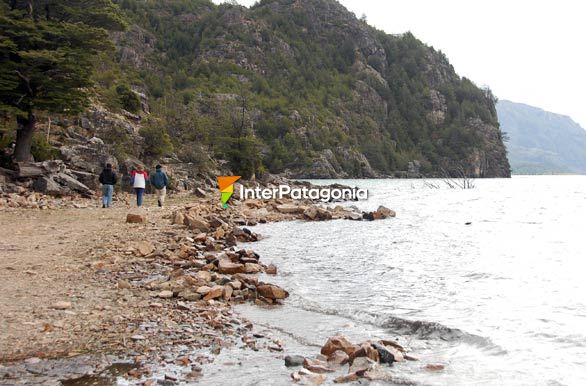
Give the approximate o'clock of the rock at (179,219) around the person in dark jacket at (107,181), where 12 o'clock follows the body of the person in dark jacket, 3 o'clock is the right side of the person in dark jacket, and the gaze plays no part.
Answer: The rock is roughly at 5 o'clock from the person in dark jacket.

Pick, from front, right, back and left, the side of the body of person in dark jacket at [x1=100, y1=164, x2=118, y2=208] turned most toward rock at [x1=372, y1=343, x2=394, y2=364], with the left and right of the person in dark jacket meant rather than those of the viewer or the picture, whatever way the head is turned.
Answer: back

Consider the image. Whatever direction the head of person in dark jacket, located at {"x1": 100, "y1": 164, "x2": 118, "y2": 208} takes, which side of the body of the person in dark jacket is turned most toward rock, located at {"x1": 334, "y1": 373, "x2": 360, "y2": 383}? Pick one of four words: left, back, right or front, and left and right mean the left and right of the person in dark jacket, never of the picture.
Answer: back

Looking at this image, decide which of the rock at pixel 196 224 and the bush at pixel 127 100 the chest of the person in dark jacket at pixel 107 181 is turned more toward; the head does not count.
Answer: the bush

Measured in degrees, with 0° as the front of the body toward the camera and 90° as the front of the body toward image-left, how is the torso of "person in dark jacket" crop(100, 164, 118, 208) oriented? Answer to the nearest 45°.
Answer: approximately 180°

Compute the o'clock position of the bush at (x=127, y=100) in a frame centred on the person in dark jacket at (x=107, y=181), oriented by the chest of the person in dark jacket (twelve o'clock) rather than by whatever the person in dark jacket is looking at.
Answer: The bush is roughly at 12 o'clock from the person in dark jacket.

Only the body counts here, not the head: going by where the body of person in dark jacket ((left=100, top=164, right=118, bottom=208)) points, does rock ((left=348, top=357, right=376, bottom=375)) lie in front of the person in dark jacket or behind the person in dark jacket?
behind

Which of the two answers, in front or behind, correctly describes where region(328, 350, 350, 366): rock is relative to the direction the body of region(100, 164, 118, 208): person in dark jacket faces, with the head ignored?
behind

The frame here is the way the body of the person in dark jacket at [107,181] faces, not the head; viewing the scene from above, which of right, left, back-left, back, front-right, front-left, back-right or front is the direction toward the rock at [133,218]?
back

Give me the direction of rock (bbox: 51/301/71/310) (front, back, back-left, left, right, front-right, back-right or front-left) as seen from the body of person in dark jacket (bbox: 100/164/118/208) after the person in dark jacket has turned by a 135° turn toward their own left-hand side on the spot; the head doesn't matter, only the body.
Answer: front-left

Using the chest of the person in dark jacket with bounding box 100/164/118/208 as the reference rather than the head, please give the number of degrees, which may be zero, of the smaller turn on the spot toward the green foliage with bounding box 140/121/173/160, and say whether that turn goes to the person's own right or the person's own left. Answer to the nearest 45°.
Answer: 0° — they already face it

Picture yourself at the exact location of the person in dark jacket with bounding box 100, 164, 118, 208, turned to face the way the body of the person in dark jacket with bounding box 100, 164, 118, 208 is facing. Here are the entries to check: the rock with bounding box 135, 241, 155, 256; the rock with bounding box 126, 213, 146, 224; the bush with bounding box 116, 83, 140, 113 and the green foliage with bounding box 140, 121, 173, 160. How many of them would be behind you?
2

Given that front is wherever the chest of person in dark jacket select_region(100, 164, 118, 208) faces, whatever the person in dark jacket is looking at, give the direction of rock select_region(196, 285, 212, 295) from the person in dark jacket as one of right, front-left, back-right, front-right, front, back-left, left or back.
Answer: back

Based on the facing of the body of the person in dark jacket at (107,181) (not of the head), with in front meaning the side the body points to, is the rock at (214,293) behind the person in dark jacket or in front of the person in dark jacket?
behind
